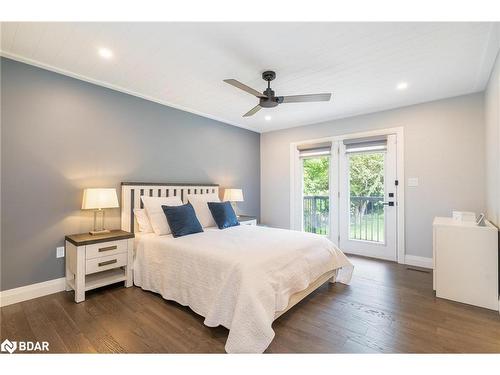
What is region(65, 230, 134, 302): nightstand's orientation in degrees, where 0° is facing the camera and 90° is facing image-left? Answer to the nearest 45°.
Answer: approximately 315°

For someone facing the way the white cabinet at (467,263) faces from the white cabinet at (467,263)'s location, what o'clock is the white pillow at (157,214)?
The white pillow is roughly at 11 o'clock from the white cabinet.

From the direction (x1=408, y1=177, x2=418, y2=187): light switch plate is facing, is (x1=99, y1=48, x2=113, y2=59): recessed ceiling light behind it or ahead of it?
ahead

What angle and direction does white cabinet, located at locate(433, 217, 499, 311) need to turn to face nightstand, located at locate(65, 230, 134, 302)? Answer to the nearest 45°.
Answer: approximately 45° to its left

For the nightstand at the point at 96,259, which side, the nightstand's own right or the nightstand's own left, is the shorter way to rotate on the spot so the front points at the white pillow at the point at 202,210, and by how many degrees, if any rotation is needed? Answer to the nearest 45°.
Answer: approximately 45° to the nightstand's own left

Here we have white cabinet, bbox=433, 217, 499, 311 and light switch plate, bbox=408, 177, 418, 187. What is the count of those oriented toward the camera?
1

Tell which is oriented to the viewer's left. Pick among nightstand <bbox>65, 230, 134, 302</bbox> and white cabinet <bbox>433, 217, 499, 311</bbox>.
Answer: the white cabinet

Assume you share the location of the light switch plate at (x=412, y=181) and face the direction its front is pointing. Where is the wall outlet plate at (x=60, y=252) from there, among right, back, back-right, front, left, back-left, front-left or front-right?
front-right

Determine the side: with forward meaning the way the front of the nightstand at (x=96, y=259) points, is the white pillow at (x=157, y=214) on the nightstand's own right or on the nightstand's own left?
on the nightstand's own left

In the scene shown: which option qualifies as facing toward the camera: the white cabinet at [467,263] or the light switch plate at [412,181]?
the light switch plate

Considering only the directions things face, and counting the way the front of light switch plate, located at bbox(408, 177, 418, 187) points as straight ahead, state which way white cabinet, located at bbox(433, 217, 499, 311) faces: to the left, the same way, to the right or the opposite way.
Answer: to the right

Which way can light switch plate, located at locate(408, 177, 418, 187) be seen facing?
toward the camera

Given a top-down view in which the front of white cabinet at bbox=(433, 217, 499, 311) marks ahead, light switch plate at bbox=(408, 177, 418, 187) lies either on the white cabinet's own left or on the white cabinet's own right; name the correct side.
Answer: on the white cabinet's own right

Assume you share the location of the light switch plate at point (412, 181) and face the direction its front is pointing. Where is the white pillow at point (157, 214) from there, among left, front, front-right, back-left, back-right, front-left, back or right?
front-right

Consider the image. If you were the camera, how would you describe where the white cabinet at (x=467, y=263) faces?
facing to the left of the viewer

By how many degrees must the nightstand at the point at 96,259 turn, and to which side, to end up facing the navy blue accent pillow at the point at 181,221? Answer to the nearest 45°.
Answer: approximately 45° to its left

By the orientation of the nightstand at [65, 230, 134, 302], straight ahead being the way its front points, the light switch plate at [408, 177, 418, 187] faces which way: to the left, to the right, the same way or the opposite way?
to the right
